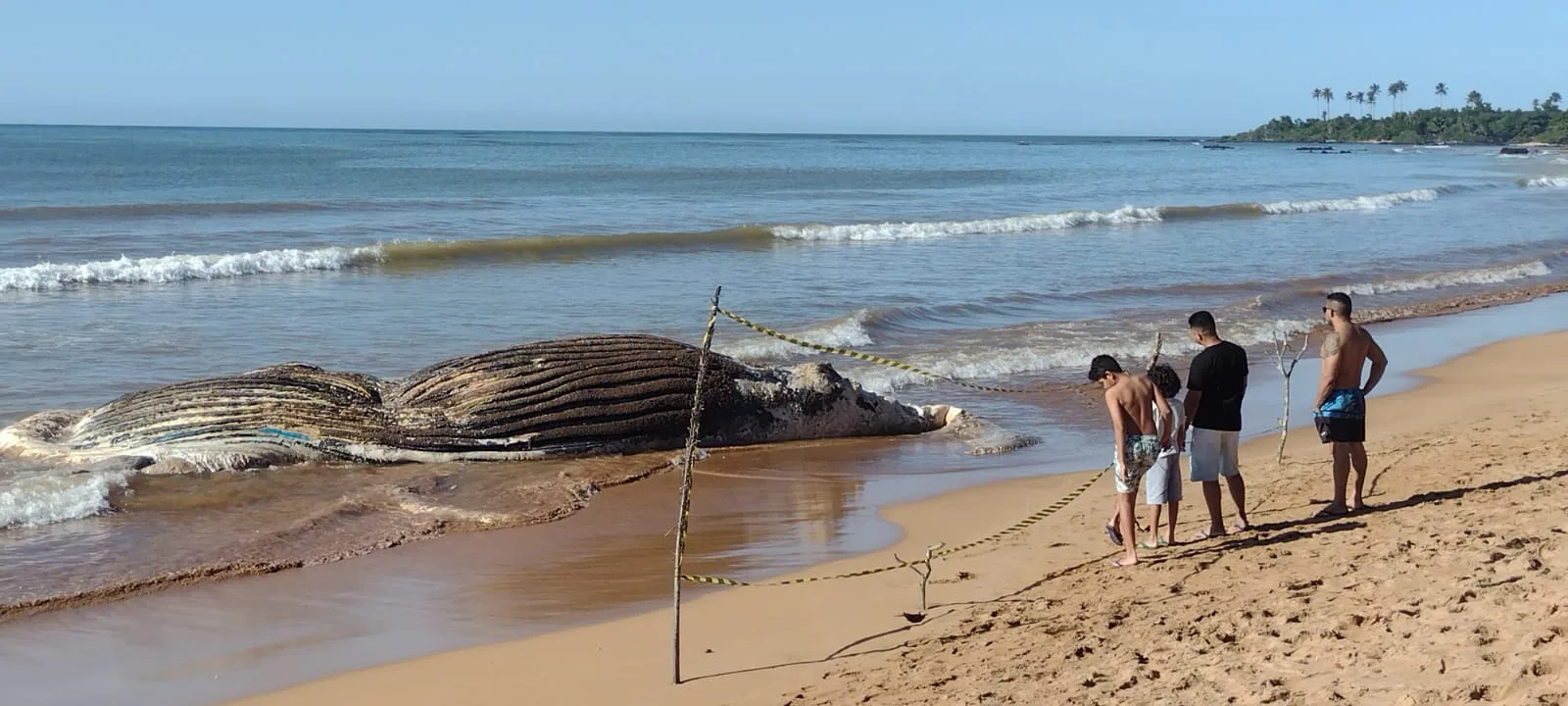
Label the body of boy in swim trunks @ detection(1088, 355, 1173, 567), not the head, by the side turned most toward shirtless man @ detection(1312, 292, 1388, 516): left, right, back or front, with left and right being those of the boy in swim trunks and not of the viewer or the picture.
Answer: right

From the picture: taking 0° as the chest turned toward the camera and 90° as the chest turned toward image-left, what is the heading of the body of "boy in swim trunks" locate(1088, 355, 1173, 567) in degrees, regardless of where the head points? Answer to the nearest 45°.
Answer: approximately 135°

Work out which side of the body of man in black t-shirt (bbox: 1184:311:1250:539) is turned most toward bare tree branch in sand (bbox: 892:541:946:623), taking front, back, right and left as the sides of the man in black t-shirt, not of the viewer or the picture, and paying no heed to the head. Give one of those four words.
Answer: left

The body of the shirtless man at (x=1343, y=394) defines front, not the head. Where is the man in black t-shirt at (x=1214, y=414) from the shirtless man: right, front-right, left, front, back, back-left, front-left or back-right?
left

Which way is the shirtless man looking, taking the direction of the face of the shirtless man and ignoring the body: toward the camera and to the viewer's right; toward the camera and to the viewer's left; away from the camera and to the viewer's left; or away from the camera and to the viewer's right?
away from the camera and to the viewer's left

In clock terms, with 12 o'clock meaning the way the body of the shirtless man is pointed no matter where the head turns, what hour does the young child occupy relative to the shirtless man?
The young child is roughly at 9 o'clock from the shirtless man.

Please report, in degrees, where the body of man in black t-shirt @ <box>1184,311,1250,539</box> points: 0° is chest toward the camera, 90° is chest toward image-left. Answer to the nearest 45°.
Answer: approximately 135°

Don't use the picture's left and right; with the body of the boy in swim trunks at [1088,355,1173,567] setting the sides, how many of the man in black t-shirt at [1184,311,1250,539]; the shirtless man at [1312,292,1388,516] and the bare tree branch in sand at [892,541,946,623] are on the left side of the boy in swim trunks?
1

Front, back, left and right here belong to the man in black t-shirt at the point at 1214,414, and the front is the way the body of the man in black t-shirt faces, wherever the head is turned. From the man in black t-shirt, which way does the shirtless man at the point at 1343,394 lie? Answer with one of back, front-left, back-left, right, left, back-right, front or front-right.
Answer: right

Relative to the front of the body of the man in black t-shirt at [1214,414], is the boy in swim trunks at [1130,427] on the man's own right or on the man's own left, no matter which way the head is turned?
on the man's own left

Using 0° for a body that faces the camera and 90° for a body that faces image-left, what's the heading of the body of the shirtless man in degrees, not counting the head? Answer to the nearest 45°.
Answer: approximately 135°

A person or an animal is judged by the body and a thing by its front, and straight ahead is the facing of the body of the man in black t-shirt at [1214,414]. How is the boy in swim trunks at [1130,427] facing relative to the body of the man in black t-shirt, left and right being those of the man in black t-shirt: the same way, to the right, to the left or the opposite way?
the same way

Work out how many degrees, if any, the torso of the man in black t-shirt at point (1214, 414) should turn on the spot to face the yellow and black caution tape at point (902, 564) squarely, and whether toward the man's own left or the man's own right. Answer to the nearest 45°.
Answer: approximately 90° to the man's own left

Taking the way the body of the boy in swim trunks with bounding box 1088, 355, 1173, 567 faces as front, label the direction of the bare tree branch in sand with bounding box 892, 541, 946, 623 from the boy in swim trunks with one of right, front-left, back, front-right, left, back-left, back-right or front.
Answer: left

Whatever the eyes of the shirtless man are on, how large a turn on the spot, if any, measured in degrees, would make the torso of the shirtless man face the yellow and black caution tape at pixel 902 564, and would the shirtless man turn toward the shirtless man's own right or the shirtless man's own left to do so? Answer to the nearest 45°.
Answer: approximately 90° to the shirtless man's own left

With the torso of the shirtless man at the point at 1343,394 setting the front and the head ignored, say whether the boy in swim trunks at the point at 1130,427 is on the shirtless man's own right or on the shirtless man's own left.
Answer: on the shirtless man's own left

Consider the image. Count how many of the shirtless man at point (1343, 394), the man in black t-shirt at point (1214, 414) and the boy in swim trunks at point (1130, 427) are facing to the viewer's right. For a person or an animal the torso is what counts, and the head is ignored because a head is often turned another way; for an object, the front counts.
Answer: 0

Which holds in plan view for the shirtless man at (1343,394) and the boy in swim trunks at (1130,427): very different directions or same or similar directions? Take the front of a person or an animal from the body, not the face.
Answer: same or similar directions

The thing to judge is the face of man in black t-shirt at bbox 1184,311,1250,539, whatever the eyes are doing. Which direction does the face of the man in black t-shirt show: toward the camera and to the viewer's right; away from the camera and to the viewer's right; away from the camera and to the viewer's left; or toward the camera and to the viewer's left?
away from the camera and to the viewer's left

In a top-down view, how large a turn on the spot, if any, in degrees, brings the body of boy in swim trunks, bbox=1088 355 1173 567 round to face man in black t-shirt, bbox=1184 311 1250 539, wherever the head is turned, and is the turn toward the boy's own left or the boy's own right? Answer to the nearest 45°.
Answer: approximately 90° to the boy's own right
